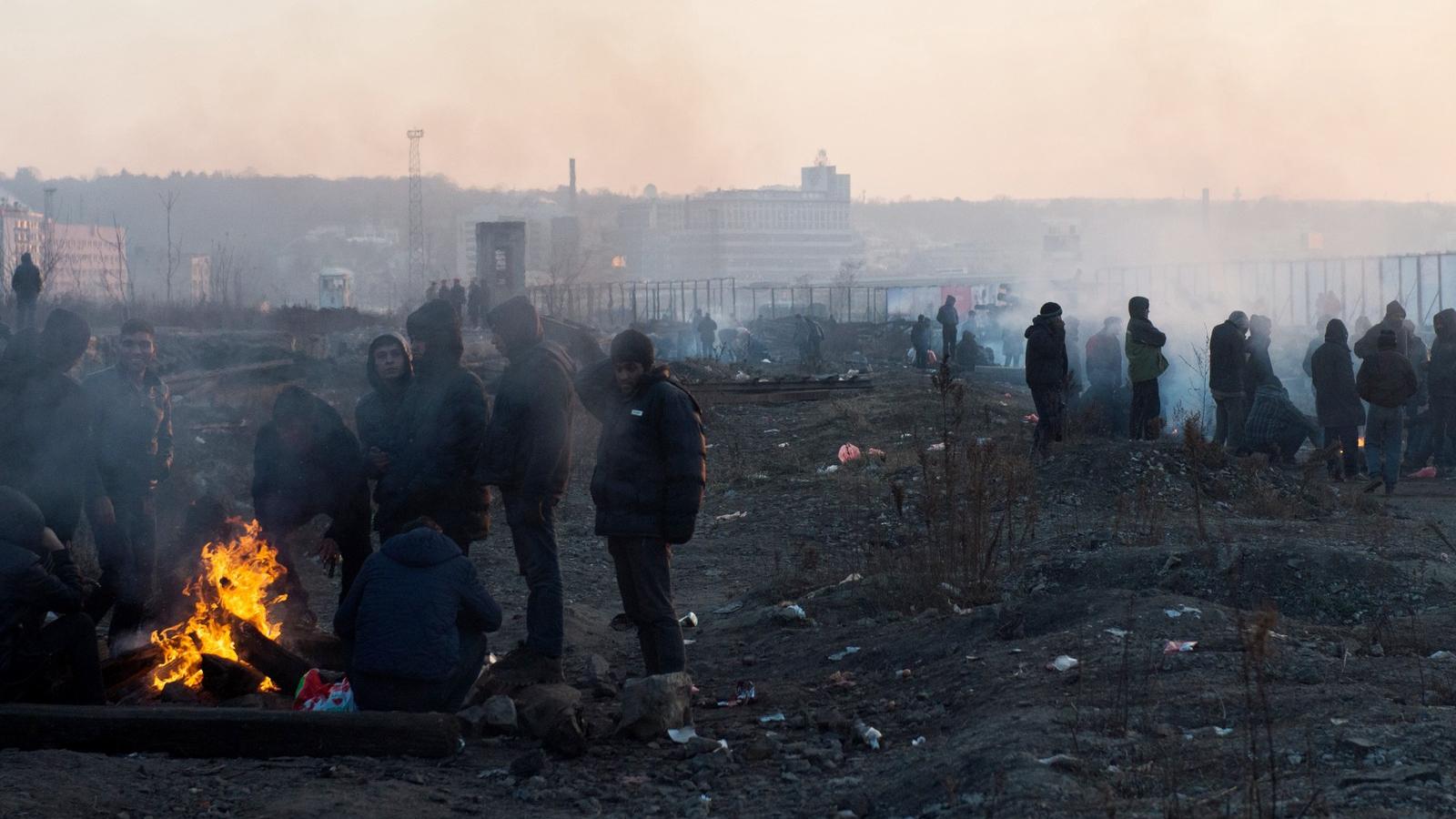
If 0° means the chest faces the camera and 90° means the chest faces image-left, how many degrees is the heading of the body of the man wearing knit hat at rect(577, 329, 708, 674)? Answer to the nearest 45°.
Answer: approximately 45°

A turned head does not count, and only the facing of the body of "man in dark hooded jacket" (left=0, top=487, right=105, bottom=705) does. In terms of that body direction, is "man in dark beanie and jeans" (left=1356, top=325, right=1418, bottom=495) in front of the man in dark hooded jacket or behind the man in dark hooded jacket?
in front

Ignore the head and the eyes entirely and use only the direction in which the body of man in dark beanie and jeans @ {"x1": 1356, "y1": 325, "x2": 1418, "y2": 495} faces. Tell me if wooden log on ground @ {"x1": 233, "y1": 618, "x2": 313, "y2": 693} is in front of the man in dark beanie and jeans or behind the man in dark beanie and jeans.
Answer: behind

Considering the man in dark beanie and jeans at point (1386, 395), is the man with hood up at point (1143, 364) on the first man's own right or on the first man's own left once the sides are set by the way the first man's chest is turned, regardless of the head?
on the first man's own left

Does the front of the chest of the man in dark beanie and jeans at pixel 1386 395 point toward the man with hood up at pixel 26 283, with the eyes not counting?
no

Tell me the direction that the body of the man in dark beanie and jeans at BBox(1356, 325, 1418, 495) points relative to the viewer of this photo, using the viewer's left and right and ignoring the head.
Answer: facing away from the viewer

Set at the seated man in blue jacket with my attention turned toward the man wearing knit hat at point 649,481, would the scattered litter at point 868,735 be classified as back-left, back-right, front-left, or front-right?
front-right

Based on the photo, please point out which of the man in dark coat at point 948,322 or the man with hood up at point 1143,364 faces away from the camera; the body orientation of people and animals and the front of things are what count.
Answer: the man in dark coat

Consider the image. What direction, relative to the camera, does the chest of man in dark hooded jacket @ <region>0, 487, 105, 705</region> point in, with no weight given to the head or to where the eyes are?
to the viewer's right

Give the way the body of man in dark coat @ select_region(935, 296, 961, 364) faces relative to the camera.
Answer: away from the camera

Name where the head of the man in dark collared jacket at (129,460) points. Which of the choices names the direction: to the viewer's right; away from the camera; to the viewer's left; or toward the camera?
toward the camera

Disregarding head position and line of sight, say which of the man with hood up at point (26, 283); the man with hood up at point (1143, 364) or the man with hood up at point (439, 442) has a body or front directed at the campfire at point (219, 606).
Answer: the man with hood up at point (439, 442)
